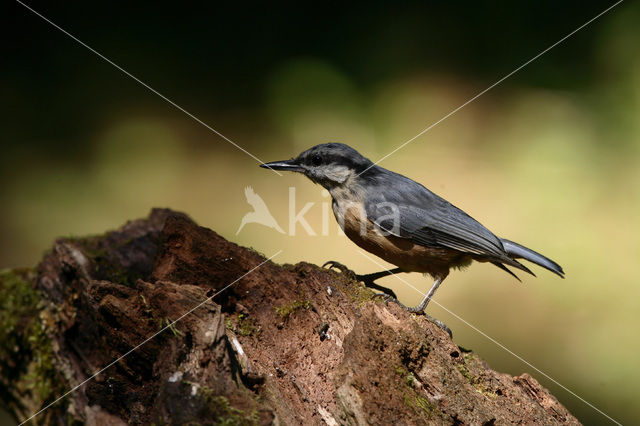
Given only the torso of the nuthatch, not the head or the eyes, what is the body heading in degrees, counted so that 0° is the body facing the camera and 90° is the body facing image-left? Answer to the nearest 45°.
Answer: approximately 90°
